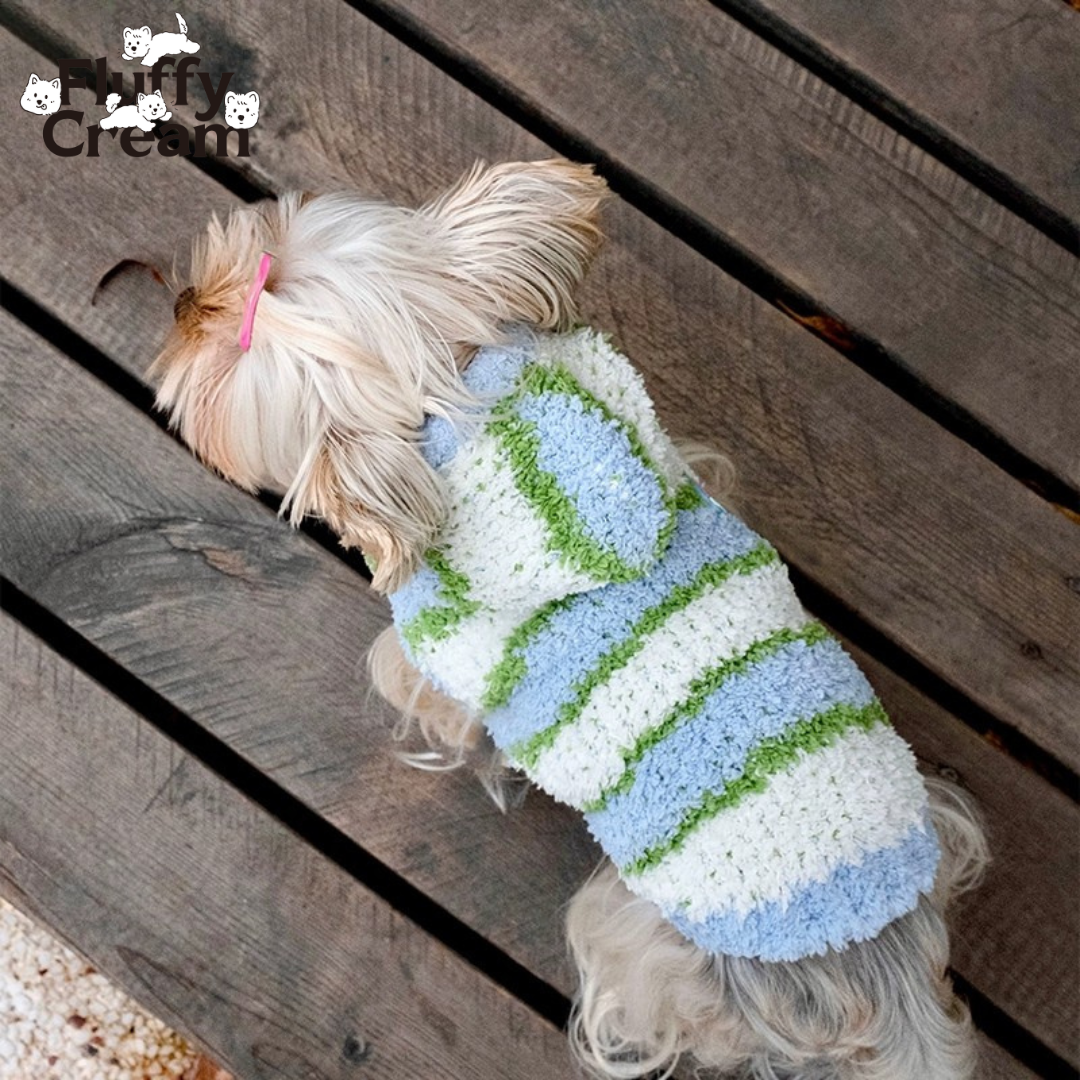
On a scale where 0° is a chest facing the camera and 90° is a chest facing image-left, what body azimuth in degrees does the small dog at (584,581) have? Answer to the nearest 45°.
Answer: approximately 135°
